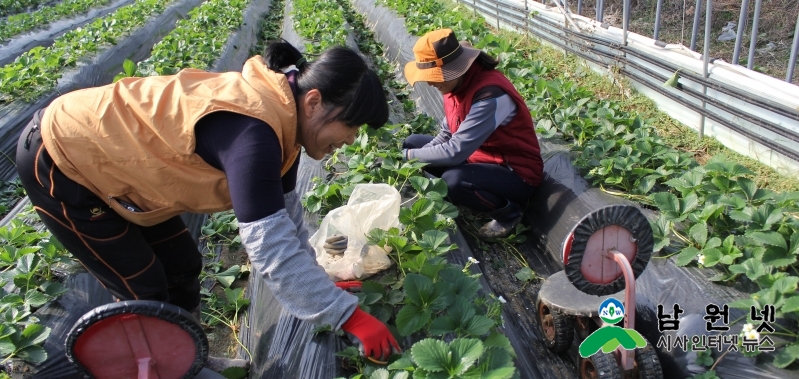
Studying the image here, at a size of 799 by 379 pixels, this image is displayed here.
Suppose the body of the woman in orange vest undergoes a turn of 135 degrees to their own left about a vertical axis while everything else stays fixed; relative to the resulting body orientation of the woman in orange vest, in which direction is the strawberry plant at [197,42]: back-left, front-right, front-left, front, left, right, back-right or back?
front-right

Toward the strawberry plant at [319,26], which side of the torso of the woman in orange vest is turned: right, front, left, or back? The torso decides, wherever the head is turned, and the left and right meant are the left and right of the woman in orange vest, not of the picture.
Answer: left

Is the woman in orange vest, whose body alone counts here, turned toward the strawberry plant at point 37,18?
no

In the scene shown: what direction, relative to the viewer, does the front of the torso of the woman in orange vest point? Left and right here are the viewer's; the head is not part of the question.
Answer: facing to the right of the viewer

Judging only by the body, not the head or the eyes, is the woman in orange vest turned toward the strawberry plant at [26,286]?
no

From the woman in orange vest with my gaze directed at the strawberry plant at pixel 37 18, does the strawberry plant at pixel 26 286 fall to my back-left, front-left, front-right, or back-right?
front-left

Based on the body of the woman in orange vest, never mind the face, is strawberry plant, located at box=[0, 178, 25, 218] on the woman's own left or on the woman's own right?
on the woman's own left

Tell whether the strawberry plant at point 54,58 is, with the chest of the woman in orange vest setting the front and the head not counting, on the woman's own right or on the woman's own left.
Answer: on the woman's own left

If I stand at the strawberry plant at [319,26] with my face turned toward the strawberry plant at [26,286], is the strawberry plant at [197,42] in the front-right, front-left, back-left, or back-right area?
front-right
